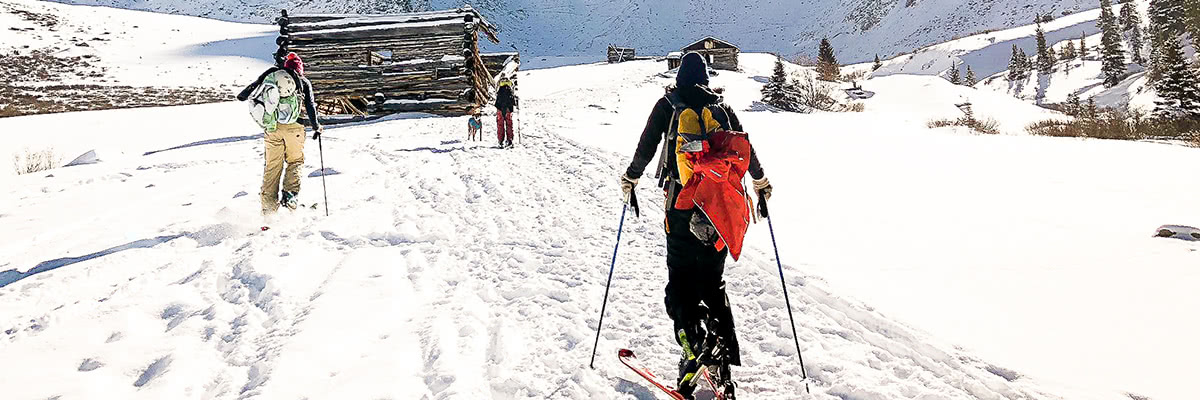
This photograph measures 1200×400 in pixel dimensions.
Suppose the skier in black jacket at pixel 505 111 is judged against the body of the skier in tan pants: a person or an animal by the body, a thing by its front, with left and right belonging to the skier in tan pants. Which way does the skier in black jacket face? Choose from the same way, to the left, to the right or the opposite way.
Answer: the same way

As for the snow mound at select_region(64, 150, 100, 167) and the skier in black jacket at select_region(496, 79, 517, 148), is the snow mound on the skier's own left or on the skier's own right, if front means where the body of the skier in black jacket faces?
on the skier's own left

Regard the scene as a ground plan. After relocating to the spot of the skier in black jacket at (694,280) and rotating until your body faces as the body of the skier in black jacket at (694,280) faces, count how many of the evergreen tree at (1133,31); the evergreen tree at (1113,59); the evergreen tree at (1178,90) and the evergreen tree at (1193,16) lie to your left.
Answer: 0

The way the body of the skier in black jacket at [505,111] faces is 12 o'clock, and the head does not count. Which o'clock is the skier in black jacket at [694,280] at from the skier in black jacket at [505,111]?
the skier in black jacket at [694,280] is roughly at 6 o'clock from the skier in black jacket at [505,111].

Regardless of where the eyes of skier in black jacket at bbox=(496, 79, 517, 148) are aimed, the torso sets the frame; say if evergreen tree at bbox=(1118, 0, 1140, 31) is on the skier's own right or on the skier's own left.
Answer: on the skier's own right

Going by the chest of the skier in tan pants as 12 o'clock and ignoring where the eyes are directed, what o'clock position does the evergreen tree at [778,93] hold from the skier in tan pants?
The evergreen tree is roughly at 2 o'clock from the skier in tan pants.

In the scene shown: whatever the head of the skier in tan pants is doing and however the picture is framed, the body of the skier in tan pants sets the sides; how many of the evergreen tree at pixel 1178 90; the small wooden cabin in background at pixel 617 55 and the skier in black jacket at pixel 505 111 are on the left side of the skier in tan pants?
0

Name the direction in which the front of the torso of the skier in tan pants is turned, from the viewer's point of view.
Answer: away from the camera

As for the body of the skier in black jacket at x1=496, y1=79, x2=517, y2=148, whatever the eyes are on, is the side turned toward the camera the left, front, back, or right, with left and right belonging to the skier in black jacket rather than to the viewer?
back

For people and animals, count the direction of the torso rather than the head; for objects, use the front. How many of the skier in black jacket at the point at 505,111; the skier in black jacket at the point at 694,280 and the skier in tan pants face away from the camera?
3

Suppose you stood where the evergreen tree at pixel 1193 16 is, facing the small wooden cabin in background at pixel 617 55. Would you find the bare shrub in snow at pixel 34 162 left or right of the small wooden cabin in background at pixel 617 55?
left

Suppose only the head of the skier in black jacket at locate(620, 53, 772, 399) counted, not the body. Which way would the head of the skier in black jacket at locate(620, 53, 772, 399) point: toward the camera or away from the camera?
away from the camera

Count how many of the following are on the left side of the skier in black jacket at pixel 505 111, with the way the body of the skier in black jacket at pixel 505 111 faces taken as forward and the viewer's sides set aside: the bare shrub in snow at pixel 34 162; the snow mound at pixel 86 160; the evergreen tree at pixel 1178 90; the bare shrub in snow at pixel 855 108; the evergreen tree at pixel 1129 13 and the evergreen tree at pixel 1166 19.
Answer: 2

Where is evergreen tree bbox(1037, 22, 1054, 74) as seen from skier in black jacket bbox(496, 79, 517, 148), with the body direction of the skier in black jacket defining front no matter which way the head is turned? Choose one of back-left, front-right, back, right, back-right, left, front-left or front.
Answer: front-right

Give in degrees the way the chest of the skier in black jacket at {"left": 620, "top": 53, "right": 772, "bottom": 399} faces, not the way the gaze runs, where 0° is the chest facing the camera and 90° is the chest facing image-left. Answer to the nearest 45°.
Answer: approximately 180°

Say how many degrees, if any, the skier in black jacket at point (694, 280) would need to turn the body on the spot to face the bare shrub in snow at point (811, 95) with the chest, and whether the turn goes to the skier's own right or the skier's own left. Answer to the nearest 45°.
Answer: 0° — they already face it

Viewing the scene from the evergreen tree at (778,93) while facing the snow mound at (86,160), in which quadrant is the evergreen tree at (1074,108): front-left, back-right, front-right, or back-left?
back-left

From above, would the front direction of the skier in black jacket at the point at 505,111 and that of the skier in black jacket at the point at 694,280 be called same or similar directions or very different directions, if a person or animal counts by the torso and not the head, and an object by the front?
same or similar directions

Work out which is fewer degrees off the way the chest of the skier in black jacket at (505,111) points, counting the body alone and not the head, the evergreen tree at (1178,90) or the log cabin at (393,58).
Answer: the log cabin

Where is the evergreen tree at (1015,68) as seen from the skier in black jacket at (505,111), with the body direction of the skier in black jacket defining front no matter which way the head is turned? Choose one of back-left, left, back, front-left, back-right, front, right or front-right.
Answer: front-right

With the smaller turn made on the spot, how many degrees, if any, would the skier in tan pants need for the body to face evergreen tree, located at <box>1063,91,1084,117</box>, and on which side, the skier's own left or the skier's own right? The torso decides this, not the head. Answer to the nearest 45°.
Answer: approximately 90° to the skier's own right
